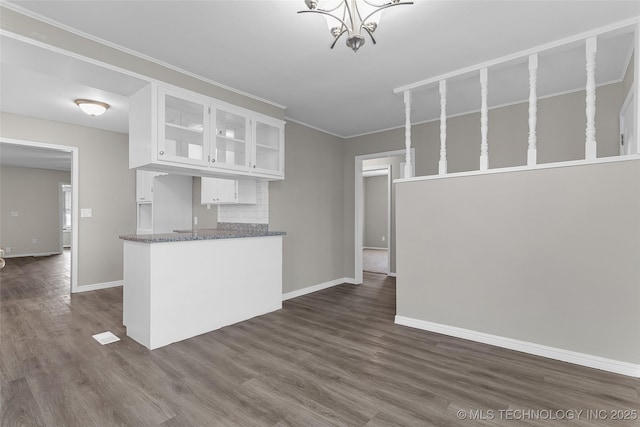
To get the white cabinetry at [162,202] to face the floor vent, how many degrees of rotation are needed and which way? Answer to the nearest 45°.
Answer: approximately 45° to its left

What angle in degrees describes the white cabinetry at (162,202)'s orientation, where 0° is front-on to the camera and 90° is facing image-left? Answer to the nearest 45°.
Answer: approximately 45°

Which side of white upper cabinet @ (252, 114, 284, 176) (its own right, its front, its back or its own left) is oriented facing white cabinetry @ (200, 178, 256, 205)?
back

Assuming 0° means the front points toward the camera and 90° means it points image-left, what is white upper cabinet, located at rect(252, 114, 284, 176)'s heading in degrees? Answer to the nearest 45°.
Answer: approximately 315°

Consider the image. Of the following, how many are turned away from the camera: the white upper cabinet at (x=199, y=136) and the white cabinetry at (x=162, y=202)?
0

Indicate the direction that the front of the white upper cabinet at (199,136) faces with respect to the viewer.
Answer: facing the viewer and to the right of the viewer

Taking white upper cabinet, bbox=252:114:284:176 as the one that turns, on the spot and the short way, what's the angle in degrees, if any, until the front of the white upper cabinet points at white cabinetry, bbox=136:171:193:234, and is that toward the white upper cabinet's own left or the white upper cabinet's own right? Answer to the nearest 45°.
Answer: approximately 180°

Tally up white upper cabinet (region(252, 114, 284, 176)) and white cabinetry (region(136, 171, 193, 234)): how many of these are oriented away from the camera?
0

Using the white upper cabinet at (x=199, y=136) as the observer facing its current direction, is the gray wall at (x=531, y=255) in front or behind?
in front

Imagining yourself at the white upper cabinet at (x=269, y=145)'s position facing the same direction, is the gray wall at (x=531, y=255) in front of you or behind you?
in front
